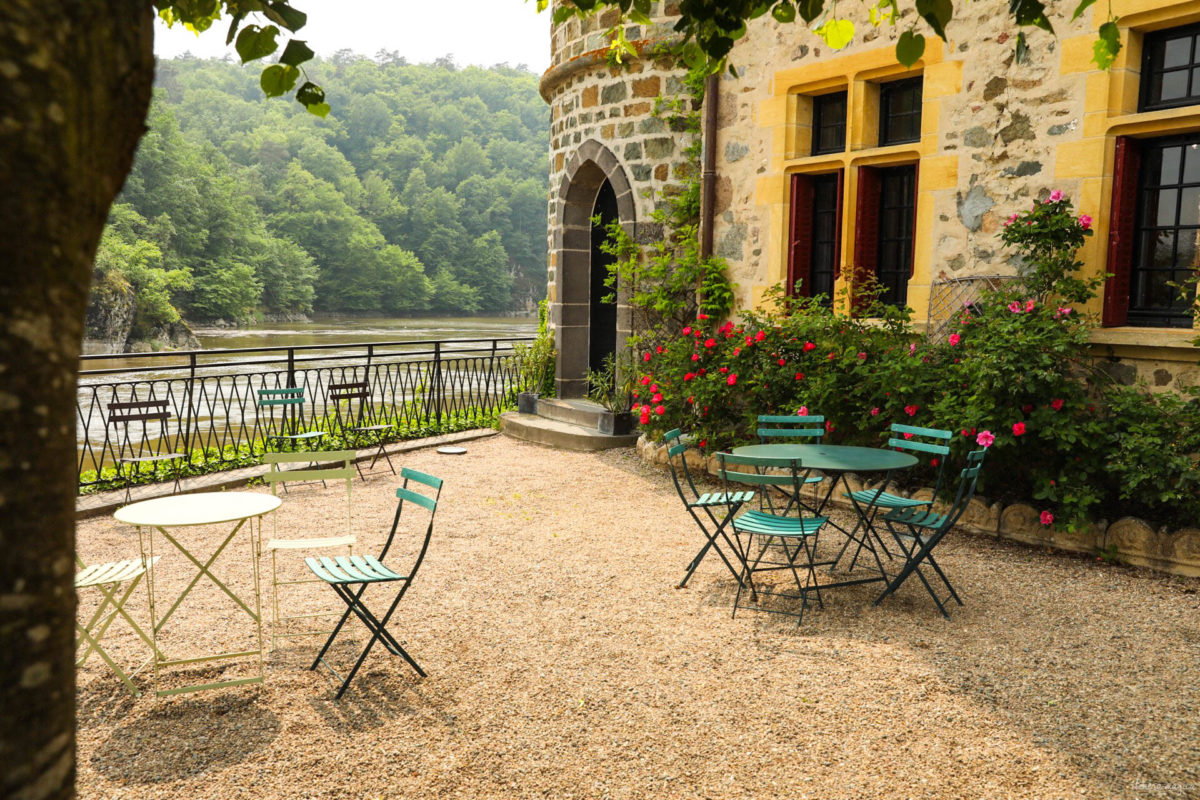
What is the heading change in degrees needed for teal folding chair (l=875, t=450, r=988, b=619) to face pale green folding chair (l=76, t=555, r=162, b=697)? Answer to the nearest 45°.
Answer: approximately 45° to its left

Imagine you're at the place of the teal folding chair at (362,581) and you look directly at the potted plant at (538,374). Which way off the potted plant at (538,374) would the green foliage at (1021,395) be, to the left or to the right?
right

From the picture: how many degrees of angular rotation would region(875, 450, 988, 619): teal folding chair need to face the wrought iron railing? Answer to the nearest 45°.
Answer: approximately 45° to its right

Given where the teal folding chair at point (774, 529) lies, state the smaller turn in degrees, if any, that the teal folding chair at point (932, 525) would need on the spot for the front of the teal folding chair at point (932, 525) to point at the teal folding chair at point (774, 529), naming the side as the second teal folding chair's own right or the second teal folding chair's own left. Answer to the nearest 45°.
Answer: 0° — it already faces it

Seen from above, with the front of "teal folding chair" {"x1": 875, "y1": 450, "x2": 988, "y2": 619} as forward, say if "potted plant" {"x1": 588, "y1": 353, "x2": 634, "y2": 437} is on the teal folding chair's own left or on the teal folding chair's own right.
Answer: on the teal folding chair's own right

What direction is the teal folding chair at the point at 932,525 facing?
to the viewer's left

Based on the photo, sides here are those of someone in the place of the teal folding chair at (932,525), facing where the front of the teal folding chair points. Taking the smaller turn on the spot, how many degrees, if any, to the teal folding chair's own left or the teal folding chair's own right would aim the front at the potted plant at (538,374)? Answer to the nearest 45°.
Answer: approximately 45° to the teal folding chair's own right

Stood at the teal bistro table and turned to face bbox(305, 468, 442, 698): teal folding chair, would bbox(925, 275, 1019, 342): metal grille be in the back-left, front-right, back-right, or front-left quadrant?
back-right
